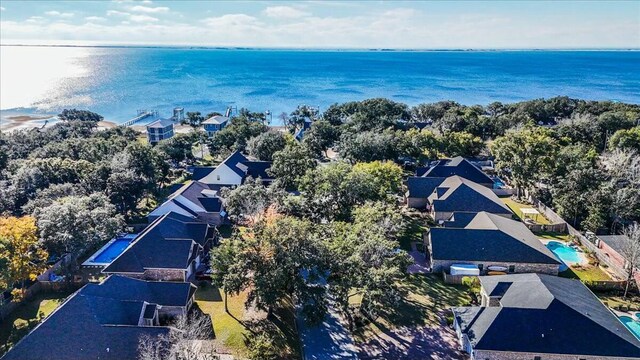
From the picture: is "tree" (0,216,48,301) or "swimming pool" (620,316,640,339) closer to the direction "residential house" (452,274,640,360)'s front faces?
the tree

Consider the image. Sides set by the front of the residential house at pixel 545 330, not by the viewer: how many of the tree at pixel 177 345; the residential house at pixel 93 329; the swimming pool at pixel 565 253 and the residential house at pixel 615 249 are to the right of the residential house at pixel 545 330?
2

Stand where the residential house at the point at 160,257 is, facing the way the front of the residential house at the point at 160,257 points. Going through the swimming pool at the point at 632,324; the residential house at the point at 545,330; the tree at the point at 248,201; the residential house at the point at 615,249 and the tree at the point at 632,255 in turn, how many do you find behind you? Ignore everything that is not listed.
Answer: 0

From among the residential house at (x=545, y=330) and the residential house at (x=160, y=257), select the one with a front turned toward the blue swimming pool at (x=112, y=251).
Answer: the residential house at (x=545, y=330)

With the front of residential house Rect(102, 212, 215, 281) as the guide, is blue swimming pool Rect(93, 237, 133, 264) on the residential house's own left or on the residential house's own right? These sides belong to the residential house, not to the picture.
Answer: on the residential house's own left

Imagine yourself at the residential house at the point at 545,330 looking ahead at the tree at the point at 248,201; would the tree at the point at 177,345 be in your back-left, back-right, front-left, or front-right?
front-left

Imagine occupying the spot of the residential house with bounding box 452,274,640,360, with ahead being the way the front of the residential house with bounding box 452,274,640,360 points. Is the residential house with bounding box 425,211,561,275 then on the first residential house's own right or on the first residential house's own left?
on the first residential house's own right

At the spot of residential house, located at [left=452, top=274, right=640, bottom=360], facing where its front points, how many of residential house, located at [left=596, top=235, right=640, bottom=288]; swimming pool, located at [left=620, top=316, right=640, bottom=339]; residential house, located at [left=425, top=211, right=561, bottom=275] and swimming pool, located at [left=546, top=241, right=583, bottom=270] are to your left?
0

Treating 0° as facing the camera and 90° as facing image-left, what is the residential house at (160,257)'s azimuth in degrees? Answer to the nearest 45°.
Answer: approximately 270°

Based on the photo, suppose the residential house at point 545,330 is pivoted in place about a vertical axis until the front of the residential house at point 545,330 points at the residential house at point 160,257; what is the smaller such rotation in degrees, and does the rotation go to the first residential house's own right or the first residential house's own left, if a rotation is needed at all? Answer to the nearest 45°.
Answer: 0° — it already faces it

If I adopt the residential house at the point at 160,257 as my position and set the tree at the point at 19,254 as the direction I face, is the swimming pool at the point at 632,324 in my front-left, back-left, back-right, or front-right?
back-left

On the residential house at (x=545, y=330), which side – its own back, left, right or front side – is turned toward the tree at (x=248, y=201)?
front

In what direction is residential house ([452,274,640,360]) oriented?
to the viewer's left

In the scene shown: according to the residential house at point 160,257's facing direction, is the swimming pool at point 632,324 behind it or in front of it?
in front

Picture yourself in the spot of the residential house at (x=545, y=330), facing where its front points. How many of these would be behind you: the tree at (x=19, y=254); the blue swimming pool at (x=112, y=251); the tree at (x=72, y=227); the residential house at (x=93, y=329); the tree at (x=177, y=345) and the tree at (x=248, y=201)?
0

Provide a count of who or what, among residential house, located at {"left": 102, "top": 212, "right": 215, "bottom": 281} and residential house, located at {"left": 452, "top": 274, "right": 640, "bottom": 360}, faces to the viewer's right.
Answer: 1

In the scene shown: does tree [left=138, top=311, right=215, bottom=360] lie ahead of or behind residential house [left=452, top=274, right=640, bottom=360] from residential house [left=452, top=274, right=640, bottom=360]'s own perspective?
ahead
